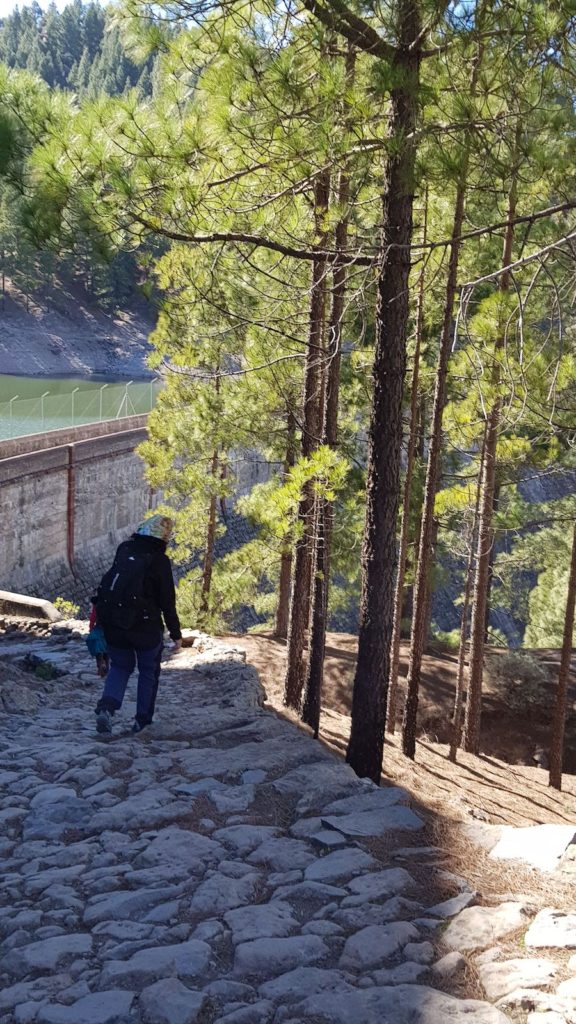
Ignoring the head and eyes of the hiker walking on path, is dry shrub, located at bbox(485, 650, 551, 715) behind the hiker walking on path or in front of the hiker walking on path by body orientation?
in front

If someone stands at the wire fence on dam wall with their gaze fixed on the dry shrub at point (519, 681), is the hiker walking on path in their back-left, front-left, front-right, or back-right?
front-right

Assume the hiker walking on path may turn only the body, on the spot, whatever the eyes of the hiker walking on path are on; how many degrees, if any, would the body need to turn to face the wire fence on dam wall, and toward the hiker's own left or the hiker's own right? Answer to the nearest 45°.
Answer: approximately 45° to the hiker's own left

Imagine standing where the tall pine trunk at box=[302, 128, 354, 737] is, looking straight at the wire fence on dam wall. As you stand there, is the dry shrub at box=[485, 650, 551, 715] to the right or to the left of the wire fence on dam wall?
right

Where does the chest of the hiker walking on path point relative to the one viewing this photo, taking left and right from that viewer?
facing away from the viewer and to the right of the viewer

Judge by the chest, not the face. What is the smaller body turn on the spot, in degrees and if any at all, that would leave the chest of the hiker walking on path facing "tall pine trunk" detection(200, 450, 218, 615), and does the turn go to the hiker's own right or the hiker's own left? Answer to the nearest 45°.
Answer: approximately 45° to the hiker's own left

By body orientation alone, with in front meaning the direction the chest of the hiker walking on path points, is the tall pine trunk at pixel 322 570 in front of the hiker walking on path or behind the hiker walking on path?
in front
